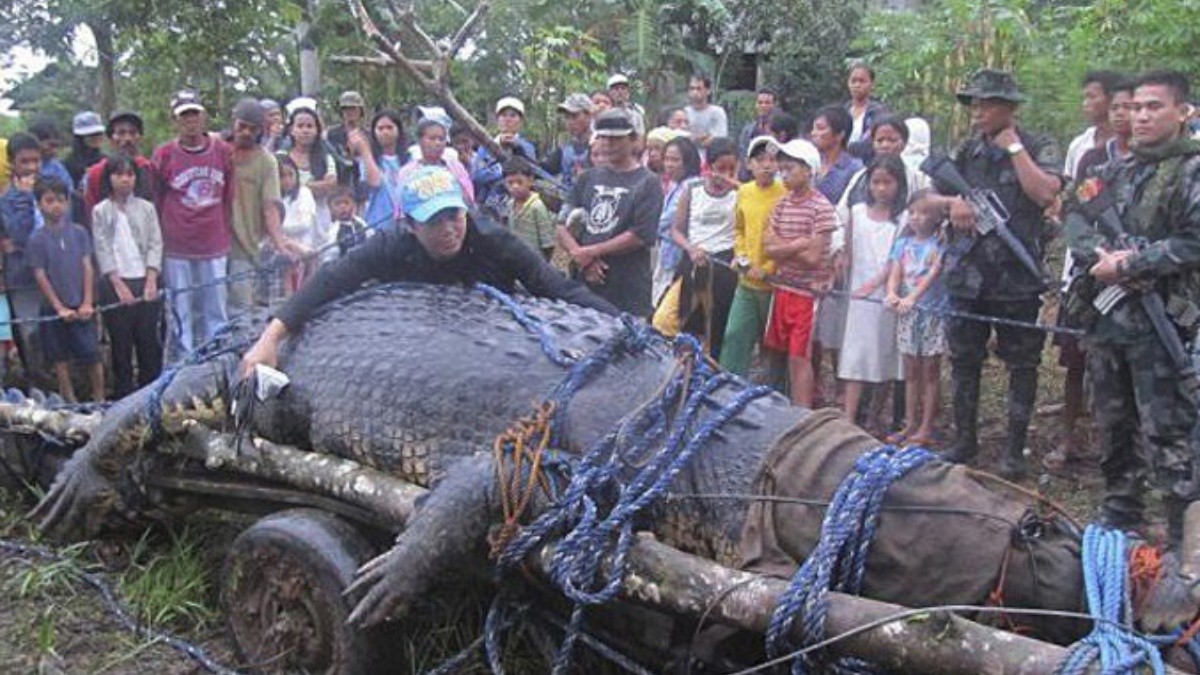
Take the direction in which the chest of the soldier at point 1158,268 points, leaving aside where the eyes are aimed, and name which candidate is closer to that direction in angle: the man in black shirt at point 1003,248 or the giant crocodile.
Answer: the giant crocodile

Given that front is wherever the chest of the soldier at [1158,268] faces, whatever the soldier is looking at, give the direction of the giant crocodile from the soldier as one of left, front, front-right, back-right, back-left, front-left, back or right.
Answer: front

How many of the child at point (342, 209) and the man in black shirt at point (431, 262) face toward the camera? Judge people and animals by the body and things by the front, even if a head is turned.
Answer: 2

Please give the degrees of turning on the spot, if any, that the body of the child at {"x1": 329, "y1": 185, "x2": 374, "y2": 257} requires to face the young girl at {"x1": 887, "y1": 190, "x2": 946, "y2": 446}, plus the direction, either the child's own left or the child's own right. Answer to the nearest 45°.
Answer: approximately 45° to the child's own left

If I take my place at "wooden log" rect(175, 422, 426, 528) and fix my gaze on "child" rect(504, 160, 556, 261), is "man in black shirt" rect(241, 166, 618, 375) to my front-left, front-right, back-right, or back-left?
front-right

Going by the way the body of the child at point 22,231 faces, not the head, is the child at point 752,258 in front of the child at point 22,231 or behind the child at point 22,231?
in front

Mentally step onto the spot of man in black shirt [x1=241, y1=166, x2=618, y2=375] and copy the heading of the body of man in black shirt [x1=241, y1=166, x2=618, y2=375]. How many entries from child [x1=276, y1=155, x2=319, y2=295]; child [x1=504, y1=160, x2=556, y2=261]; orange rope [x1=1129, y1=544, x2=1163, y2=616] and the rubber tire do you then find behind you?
2

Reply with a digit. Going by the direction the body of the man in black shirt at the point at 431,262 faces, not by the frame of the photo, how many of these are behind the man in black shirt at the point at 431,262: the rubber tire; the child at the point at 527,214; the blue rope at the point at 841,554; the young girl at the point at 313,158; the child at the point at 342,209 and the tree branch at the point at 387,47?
4

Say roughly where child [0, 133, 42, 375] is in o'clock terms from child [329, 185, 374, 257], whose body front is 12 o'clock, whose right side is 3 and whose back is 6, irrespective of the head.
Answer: child [0, 133, 42, 375] is roughly at 2 o'clock from child [329, 185, 374, 257].

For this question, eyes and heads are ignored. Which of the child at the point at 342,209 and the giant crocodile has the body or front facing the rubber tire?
the child

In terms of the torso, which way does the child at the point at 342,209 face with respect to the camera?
toward the camera

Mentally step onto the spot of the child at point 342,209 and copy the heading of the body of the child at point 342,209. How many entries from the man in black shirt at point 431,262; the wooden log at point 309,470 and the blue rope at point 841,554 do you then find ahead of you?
3

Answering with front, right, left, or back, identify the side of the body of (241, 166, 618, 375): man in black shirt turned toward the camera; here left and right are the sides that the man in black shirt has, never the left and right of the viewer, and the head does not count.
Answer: front
